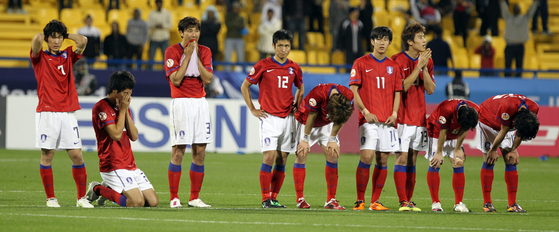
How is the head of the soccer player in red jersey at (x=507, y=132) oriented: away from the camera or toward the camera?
toward the camera

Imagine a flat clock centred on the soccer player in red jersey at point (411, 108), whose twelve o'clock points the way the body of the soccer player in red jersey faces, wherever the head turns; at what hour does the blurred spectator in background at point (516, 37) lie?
The blurred spectator in background is roughly at 8 o'clock from the soccer player in red jersey.

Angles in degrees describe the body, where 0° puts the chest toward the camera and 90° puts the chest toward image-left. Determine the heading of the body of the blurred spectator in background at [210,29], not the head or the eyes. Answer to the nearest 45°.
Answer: approximately 0°

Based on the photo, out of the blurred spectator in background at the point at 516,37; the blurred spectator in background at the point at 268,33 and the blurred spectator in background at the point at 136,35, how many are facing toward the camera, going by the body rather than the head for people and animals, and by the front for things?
3

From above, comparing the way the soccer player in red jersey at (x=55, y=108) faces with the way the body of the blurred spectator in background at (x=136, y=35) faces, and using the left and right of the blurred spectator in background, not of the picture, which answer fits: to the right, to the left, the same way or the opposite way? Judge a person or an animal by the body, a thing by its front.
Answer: the same way

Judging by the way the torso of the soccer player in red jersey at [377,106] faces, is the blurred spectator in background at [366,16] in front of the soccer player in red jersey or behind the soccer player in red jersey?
behind

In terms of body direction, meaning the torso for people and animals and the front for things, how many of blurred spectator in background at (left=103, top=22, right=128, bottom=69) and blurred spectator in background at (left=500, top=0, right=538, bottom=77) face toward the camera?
2

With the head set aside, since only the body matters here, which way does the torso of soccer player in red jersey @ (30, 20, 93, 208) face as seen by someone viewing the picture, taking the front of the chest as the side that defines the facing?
toward the camera

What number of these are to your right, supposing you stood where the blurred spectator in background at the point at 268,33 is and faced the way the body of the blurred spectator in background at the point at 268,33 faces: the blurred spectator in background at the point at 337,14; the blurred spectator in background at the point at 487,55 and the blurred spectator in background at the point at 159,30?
1

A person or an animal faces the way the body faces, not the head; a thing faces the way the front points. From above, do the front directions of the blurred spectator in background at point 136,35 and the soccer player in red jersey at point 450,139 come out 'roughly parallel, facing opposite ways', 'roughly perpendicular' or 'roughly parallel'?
roughly parallel

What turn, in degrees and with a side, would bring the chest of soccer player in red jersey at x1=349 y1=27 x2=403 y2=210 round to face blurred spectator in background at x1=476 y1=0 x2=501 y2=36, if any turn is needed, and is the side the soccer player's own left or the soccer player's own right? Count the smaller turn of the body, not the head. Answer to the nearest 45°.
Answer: approximately 180°

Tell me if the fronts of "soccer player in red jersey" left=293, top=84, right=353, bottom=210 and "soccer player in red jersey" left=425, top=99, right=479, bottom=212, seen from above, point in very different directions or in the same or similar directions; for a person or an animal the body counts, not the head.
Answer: same or similar directions
